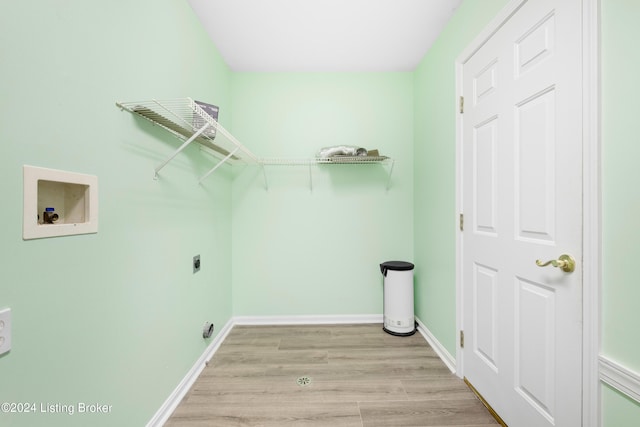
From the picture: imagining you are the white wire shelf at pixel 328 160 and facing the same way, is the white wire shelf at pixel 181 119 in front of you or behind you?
in front

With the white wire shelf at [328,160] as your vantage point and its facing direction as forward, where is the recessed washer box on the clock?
The recessed washer box is roughly at 1 o'clock from the white wire shelf.

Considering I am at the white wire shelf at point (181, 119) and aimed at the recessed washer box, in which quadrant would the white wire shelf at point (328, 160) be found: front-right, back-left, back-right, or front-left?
back-left

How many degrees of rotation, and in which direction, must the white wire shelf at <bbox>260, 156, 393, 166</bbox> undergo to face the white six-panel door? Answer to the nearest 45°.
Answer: approximately 45° to its left

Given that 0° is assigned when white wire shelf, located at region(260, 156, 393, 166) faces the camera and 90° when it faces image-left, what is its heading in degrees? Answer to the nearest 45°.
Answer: approximately 0°
